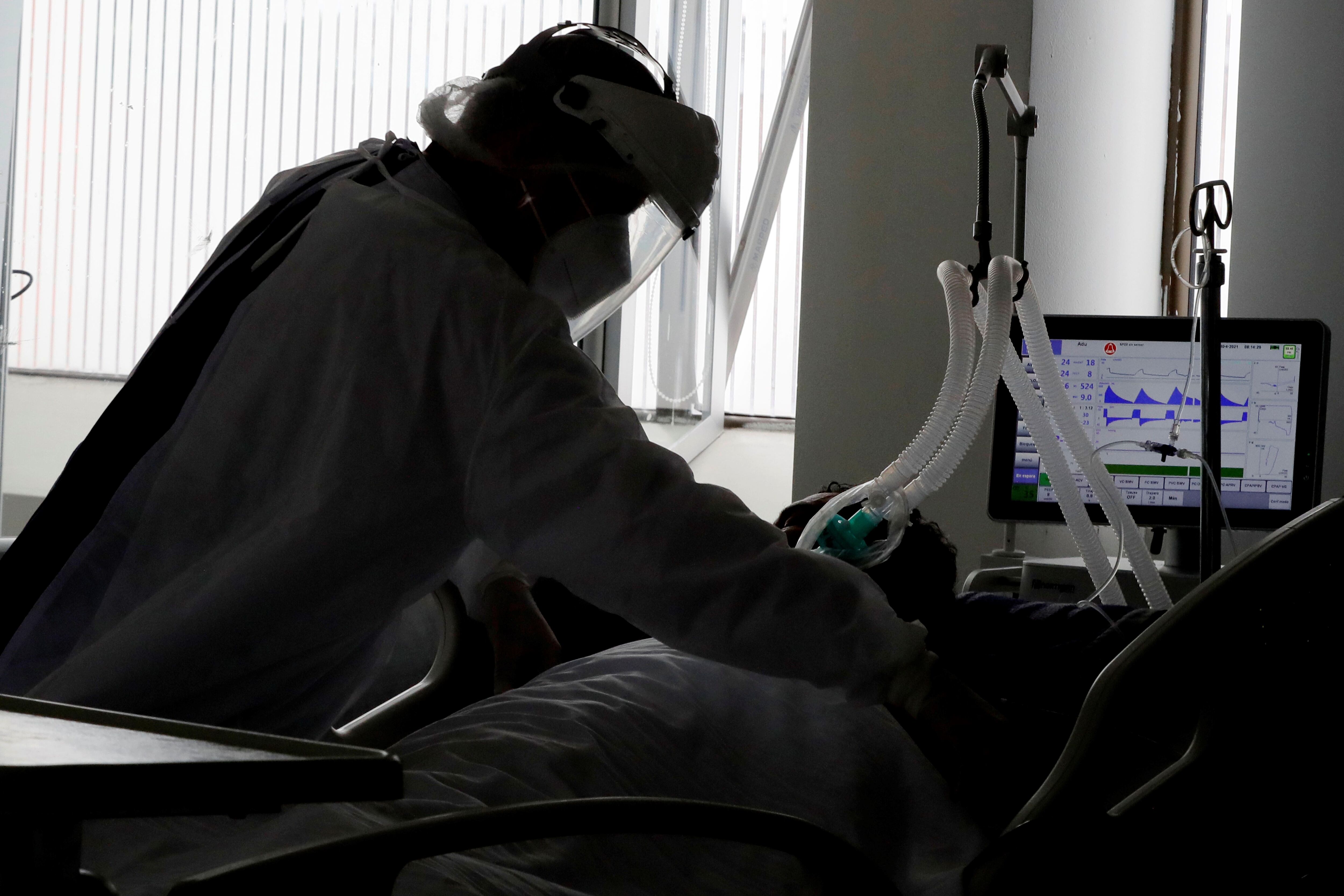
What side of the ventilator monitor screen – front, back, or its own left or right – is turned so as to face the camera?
front

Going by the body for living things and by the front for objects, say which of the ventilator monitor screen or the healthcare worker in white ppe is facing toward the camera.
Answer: the ventilator monitor screen

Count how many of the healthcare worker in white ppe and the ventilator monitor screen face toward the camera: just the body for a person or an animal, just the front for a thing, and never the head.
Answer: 1

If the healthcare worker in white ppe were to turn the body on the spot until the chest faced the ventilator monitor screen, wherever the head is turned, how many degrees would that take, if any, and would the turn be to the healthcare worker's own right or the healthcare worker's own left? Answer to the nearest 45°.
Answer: approximately 45° to the healthcare worker's own left

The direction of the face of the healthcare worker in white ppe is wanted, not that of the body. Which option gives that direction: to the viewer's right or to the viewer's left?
to the viewer's right

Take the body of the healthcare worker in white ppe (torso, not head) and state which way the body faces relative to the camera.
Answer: to the viewer's right

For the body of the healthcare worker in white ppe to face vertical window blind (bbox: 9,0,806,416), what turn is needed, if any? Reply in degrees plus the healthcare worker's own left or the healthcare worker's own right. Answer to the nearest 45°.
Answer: approximately 90° to the healthcare worker's own left

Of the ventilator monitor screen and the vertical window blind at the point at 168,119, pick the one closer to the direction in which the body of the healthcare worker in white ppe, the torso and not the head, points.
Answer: the ventilator monitor screen

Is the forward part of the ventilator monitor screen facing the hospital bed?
yes

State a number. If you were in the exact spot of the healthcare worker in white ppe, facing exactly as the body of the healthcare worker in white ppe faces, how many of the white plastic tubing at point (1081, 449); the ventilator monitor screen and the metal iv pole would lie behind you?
0
